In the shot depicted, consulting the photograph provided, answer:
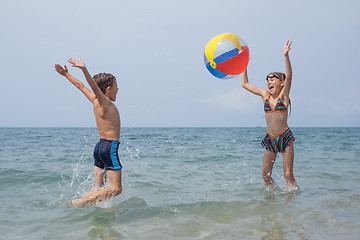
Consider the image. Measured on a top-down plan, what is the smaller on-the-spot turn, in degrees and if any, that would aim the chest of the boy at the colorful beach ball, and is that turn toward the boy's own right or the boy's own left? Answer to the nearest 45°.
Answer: approximately 45° to the boy's own right

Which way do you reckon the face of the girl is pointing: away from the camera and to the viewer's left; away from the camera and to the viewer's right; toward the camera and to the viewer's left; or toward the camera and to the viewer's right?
toward the camera and to the viewer's left

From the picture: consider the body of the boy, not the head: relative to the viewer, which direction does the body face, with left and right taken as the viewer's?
facing away from the viewer and to the right of the viewer

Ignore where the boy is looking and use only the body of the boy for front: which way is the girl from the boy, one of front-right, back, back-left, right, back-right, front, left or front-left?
front-right

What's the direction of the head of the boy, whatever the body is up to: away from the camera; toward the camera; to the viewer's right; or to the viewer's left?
to the viewer's right
